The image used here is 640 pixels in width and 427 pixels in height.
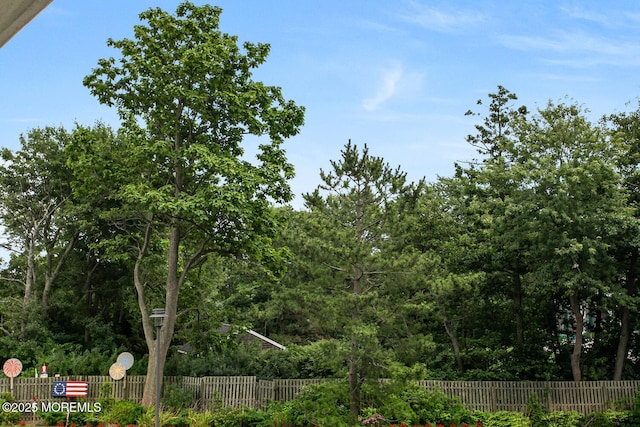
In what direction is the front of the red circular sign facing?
toward the camera

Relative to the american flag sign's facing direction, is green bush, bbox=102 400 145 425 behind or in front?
in front

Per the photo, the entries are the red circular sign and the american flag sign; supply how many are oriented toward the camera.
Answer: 2

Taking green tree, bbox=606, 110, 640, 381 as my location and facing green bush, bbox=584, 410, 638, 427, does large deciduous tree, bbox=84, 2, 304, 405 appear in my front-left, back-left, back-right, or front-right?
front-right

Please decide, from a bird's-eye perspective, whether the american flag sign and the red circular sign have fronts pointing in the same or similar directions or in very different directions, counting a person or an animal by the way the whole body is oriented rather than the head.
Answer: same or similar directions

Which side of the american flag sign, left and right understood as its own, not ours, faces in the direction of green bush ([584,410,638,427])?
left

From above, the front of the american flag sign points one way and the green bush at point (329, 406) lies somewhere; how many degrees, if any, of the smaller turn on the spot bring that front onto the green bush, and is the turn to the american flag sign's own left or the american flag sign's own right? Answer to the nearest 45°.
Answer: approximately 45° to the american flag sign's own left

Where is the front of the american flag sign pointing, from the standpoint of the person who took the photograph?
facing the viewer

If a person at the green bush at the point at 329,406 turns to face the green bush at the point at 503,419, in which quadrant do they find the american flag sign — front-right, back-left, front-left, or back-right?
back-left

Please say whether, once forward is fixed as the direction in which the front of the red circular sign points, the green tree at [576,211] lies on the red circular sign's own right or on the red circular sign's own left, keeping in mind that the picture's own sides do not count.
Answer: on the red circular sign's own left

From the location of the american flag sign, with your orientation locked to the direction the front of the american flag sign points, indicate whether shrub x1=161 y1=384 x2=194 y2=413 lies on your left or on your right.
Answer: on your left

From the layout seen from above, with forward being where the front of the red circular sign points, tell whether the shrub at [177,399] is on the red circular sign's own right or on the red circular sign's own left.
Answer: on the red circular sign's own left
